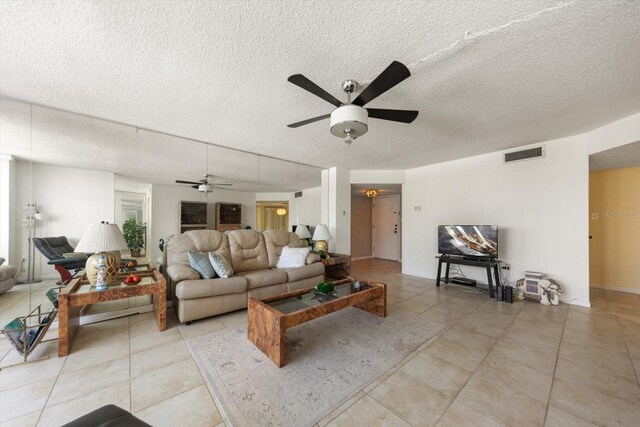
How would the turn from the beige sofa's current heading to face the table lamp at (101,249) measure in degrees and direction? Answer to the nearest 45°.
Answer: approximately 135° to its right

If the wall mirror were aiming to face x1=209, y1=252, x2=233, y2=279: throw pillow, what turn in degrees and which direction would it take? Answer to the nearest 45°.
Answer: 0° — it already faces it

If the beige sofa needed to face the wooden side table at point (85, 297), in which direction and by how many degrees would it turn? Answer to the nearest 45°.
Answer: approximately 135° to its right

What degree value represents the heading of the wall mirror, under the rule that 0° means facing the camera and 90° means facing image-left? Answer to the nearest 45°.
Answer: approximately 315°

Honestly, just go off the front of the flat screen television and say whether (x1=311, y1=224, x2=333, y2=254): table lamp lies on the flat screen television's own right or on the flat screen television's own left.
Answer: on the flat screen television's own right

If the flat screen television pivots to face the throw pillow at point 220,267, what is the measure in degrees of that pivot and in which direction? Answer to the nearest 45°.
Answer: approximately 45° to its right

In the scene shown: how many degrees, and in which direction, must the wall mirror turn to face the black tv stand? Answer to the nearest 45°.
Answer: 0° — it already faces it

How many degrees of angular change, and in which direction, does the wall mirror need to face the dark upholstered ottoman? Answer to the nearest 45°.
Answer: approximately 45° to its right

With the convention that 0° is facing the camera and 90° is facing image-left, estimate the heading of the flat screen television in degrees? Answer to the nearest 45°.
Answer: approximately 0°
